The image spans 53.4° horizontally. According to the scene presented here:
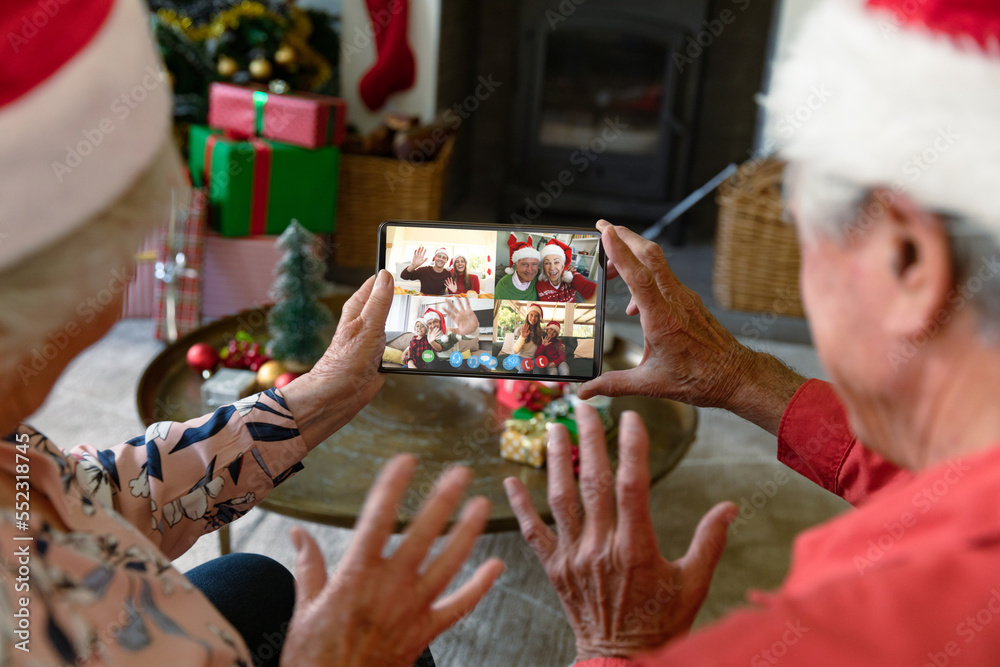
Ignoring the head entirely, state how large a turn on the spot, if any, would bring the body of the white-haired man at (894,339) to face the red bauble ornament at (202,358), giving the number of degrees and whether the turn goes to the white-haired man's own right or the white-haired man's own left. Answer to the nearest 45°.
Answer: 0° — they already face it

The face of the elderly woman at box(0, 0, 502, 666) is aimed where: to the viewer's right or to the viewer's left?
to the viewer's right

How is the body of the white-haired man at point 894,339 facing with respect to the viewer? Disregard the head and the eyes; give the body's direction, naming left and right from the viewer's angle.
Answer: facing away from the viewer and to the left of the viewer

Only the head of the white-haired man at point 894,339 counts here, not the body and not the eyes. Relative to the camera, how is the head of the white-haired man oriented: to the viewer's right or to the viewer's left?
to the viewer's left

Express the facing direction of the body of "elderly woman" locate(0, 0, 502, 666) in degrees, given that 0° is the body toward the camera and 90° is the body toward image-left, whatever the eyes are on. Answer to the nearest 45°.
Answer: approximately 225°
